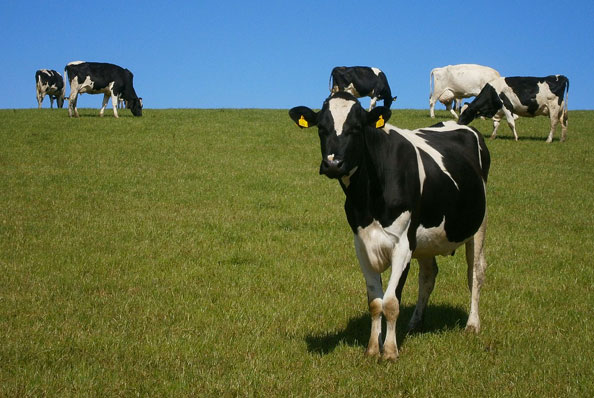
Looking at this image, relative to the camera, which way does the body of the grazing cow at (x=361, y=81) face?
to the viewer's right

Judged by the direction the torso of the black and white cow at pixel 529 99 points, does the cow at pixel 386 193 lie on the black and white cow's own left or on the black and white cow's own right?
on the black and white cow's own left

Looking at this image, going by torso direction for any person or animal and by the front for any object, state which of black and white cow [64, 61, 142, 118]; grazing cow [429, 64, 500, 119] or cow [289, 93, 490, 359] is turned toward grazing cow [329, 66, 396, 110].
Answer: the black and white cow

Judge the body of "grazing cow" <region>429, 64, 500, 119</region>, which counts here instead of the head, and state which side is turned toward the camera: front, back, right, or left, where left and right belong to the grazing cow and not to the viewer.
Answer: right

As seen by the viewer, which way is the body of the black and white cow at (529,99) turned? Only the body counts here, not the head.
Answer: to the viewer's left

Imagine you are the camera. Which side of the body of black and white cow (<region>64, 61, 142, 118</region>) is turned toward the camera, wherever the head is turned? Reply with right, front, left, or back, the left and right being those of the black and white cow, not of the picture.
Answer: right

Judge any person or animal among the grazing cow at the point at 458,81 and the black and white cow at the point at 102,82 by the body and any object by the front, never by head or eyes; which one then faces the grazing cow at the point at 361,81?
the black and white cow

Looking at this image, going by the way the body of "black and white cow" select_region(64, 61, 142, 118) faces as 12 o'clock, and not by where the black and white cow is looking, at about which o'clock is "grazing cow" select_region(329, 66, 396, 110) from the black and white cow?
The grazing cow is roughly at 12 o'clock from the black and white cow.

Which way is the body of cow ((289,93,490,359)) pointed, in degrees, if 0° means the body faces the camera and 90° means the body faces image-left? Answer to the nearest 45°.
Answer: approximately 45°

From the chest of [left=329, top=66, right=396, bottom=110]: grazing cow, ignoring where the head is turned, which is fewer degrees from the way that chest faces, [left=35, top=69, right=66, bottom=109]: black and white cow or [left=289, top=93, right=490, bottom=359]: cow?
the cow

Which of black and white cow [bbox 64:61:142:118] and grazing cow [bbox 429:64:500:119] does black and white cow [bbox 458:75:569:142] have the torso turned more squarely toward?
the black and white cow
